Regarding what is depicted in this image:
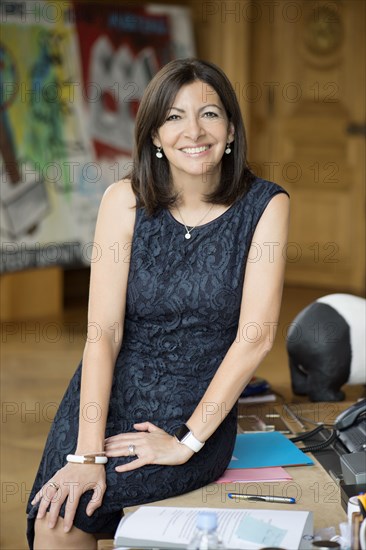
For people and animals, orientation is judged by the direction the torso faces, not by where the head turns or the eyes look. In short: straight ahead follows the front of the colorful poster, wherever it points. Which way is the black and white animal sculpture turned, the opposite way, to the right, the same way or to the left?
to the right

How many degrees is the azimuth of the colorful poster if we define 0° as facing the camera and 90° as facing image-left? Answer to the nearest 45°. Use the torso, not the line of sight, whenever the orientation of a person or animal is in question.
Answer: approximately 0°

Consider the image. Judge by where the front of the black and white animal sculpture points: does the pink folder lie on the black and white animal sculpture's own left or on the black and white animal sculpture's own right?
on the black and white animal sculpture's own left

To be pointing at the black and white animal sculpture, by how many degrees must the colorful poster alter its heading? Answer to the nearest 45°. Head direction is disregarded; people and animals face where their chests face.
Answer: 0° — it already faces it

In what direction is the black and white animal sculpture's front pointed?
to the viewer's left

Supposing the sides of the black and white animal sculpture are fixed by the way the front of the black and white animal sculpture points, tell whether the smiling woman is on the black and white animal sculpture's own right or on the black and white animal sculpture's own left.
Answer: on the black and white animal sculpture's own left

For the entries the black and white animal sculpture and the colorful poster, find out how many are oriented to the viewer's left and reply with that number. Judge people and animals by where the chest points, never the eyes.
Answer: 1

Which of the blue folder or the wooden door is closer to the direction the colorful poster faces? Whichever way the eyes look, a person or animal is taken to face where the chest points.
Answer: the blue folder

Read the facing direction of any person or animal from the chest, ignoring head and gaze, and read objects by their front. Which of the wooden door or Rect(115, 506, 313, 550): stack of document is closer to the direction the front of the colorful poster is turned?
the stack of document

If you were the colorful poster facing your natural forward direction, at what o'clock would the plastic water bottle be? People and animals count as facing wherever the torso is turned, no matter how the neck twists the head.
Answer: The plastic water bottle is roughly at 12 o'clock from the colorful poster.

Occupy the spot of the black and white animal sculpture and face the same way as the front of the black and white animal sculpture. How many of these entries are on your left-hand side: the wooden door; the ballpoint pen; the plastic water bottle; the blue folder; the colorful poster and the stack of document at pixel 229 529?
4

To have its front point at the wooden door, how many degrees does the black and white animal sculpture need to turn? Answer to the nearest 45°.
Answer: approximately 90° to its right
